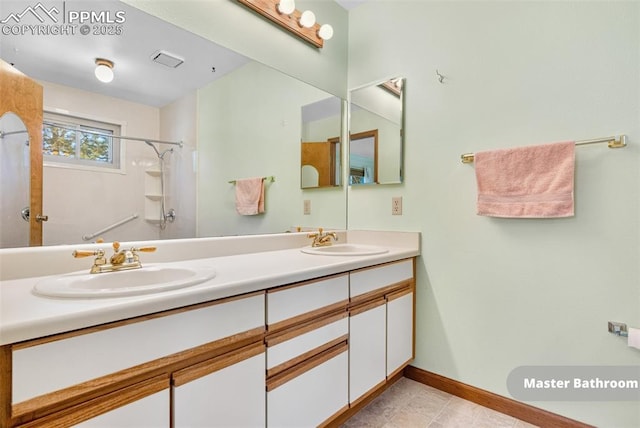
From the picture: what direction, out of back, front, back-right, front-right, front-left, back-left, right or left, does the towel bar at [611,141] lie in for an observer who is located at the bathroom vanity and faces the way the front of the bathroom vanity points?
front-left

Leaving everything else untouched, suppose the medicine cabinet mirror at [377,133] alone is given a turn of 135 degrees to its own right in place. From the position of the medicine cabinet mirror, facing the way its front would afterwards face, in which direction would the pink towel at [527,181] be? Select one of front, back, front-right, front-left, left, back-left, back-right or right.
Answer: back-right

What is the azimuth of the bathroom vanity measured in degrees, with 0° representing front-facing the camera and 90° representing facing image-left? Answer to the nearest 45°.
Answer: approximately 315°

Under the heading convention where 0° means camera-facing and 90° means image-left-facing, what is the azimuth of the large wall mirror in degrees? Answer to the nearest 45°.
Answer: approximately 315°

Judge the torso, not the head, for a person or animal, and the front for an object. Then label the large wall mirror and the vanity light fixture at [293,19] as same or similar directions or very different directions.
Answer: same or similar directions

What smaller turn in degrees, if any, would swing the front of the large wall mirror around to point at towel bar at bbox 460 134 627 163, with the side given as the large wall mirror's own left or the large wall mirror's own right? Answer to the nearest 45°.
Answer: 0° — it already faces it

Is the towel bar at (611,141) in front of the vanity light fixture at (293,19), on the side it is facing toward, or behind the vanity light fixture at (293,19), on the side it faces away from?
in front

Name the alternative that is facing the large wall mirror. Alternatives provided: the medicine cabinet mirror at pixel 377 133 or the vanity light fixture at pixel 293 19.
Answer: the medicine cabinet mirror

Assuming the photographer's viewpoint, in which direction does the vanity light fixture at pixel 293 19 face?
facing the viewer and to the right of the viewer
